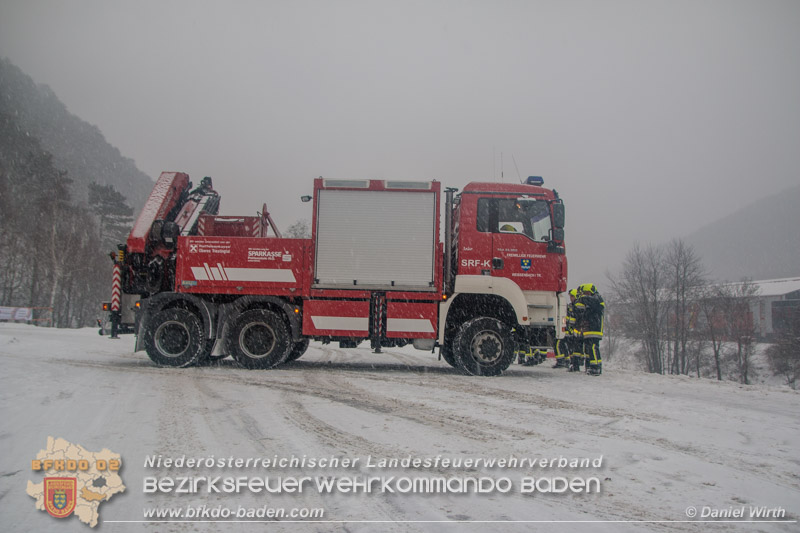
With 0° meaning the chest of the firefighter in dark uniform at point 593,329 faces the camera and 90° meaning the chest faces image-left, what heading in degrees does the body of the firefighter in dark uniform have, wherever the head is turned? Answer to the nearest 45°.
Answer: approximately 90°

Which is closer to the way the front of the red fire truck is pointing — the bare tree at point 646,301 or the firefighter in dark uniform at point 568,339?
the firefighter in dark uniform

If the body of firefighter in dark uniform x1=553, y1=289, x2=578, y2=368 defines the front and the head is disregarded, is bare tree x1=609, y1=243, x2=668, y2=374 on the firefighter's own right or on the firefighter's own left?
on the firefighter's own right

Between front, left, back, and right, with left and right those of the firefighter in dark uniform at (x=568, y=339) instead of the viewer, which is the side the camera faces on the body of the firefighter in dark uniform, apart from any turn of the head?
left

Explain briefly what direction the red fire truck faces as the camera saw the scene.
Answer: facing to the right of the viewer

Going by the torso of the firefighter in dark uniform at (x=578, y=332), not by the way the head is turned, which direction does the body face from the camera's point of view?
to the viewer's left

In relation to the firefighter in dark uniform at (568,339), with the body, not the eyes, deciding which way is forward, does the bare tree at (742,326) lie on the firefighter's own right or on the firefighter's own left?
on the firefighter's own right
